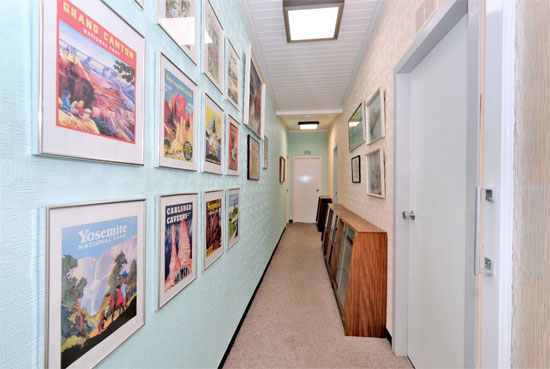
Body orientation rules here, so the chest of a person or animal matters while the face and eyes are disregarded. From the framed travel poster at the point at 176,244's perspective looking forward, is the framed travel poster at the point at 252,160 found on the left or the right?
on its left

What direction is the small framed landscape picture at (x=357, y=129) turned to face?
to the viewer's left

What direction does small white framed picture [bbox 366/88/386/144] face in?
to the viewer's left

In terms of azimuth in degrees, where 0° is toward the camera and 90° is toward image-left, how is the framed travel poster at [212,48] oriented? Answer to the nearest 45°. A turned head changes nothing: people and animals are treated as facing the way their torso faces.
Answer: approximately 270°

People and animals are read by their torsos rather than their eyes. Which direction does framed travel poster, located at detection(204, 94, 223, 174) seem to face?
to the viewer's right

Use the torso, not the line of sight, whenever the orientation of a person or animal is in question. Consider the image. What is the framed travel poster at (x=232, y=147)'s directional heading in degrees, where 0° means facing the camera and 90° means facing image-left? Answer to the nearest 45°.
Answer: approximately 270°

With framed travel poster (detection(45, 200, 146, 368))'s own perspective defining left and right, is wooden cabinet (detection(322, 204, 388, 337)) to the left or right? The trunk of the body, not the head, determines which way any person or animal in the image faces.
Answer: on its left

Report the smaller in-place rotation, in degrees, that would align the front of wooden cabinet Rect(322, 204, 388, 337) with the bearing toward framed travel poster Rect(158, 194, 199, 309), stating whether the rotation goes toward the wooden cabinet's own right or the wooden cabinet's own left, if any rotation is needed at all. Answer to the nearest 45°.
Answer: approximately 45° to the wooden cabinet's own left

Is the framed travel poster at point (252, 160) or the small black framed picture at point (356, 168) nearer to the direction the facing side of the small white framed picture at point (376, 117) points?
the framed travel poster

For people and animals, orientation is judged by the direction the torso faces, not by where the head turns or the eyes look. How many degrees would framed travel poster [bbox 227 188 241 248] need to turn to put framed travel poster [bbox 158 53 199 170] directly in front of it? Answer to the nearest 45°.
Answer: approximately 90° to its right

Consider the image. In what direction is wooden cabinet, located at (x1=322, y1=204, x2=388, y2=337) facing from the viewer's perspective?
to the viewer's left
